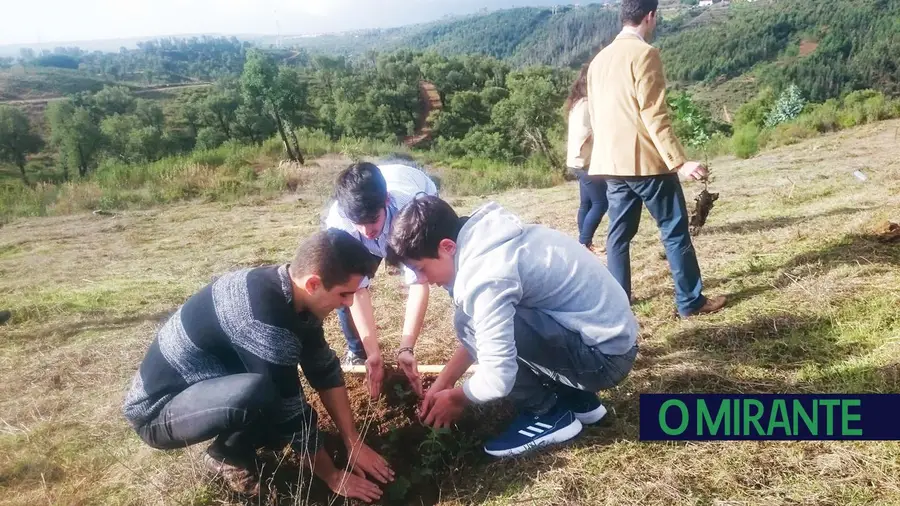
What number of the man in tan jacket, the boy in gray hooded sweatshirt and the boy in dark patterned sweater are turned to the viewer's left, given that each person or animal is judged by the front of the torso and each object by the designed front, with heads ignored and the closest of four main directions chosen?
1

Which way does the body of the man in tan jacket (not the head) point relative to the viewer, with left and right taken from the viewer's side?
facing away from the viewer and to the right of the viewer

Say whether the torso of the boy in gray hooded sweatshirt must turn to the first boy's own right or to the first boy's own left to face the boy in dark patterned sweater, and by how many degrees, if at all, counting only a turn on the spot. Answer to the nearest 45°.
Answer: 0° — they already face them

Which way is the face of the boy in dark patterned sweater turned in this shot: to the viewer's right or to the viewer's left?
to the viewer's right

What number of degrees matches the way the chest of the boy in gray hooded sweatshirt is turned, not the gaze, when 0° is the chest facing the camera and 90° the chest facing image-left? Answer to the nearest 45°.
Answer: approximately 90°

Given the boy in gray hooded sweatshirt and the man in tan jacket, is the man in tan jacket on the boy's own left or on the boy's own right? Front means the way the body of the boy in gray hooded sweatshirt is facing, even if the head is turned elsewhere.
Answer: on the boy's own right

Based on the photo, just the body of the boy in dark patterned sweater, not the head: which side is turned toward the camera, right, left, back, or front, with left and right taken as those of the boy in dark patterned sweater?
right

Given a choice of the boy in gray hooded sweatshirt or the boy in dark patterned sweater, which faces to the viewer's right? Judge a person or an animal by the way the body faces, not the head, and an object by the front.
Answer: the boy in dark patterned sweater

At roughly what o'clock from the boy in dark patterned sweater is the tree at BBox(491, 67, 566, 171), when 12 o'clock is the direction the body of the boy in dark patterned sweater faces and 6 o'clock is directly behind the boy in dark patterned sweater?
The tree is roughly at 10 o'clock from the boy in dark patterned sweater.

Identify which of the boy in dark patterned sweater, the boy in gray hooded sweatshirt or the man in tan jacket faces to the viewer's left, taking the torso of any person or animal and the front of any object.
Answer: the boy in gray hooded sweatshirt

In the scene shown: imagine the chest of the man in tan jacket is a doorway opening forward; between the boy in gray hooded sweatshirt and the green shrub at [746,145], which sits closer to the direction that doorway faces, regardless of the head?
the green shrub

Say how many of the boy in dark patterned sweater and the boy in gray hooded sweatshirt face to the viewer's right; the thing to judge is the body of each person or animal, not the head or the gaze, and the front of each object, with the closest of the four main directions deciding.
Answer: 1
